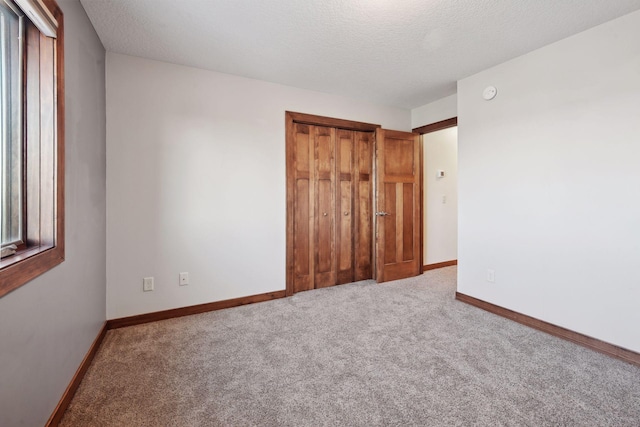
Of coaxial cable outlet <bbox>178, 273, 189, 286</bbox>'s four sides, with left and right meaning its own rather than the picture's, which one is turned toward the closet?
left

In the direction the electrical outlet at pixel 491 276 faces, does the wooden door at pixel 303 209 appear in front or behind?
in front

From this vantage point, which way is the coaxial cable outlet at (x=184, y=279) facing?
toward the camera

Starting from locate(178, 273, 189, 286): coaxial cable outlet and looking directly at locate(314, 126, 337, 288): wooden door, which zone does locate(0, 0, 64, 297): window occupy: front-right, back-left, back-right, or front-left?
back-right

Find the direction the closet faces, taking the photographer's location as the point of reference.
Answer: facing the viewer and to the right of the viewer

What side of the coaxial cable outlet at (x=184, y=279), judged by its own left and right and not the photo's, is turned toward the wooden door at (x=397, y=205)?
left

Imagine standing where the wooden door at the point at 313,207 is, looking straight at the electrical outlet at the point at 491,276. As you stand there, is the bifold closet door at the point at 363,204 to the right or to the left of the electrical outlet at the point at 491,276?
left

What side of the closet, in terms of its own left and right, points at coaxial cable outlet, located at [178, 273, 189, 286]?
right

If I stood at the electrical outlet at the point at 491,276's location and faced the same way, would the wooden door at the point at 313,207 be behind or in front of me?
in front

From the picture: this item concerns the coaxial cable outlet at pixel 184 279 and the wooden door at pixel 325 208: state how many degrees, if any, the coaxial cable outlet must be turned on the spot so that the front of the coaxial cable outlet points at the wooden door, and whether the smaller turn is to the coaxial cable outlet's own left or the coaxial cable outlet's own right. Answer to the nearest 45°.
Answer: approximately 90° to the coaxial cable outlet's own left

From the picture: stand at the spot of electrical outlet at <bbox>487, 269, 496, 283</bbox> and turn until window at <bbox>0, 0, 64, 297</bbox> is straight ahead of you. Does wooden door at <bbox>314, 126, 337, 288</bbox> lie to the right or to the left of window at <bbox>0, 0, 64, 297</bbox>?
right

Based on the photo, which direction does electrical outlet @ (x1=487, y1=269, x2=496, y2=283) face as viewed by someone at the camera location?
facing the viewer and to the left of the viewer

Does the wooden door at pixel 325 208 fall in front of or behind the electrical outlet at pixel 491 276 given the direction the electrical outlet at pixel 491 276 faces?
in front
